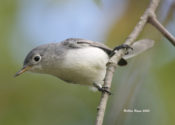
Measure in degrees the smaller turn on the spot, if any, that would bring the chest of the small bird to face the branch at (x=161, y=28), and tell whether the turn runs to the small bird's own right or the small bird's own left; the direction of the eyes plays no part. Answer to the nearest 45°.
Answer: approximately 135° to the small bird's own left

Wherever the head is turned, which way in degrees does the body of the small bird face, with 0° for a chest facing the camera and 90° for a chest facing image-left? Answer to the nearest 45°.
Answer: approximately 90°
